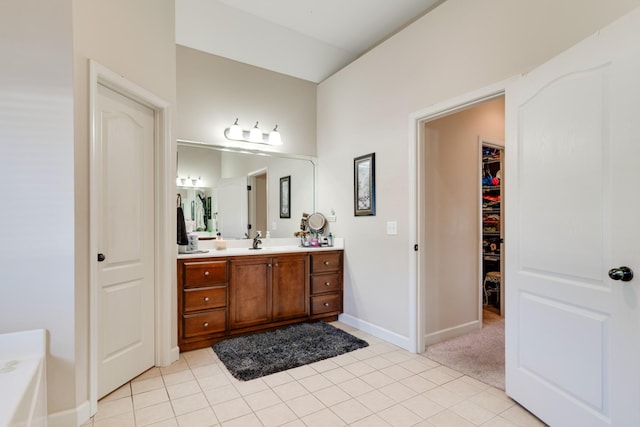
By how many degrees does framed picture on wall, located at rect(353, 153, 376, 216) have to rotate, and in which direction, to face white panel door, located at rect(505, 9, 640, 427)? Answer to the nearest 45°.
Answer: approximately 90° to its left

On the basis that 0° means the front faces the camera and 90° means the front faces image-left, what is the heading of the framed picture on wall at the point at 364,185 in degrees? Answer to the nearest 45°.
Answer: approximately 45°

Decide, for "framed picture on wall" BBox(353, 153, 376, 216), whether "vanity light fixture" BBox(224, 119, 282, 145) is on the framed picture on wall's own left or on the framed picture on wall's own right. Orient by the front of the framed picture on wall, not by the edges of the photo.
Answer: on the framed picture on wall's own right

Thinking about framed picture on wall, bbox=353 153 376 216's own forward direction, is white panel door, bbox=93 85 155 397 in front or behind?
in front

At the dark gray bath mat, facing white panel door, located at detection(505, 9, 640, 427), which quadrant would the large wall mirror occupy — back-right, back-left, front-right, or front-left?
back-left

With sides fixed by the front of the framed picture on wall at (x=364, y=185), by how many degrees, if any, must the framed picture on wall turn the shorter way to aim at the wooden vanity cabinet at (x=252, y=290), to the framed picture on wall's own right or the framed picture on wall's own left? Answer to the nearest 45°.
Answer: approximately 45° to the framed picture on wall's own right
